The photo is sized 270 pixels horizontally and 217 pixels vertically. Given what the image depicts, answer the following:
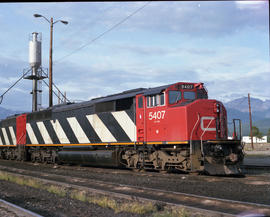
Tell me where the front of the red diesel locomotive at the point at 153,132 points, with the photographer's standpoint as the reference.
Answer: facing the viewer and to the right of the viewer

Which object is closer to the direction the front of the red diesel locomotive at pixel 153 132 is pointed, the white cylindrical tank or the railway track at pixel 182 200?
the railway track

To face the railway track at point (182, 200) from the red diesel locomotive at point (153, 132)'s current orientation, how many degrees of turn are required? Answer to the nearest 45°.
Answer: approximately 45° to its right

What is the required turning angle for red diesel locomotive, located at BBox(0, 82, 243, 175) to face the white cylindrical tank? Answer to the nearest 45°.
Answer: approximately 180°

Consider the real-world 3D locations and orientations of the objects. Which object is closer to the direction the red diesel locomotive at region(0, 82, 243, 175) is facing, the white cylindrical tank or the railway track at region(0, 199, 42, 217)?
the railway track

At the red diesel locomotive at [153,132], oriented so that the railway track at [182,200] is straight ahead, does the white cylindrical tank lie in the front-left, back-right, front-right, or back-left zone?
back-right

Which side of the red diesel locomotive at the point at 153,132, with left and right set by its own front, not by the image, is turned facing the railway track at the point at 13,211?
right

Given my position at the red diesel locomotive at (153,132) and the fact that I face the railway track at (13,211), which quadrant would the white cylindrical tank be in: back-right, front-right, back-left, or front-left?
back-right
